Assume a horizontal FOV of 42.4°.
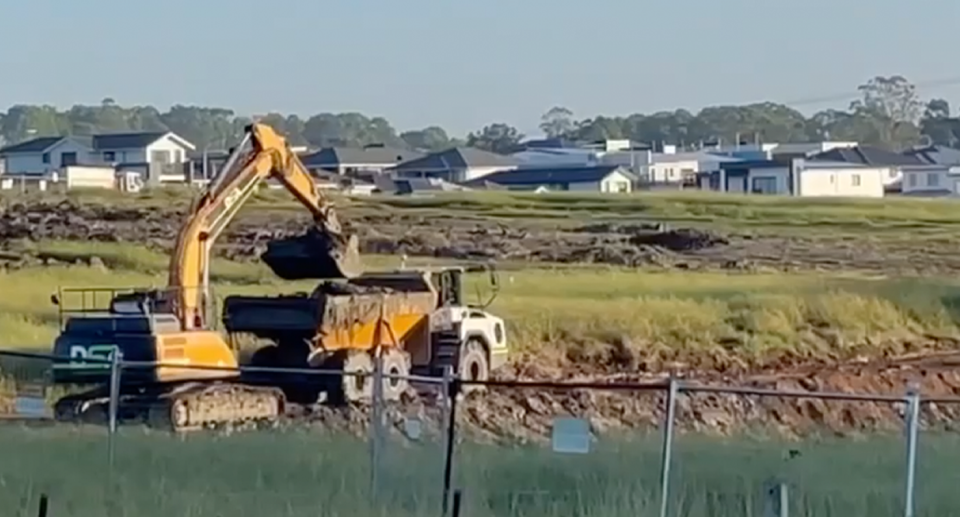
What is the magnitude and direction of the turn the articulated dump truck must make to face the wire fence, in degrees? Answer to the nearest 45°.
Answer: approximately 135° to its right

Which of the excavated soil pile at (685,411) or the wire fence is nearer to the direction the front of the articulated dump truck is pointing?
the excavated soil pile

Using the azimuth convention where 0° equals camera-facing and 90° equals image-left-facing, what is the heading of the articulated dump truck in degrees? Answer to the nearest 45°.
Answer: approximately 225°

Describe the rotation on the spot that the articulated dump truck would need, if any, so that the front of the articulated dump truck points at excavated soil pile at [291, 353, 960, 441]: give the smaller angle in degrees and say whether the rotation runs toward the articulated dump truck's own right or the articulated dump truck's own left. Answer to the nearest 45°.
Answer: approximately 45° to the articulated dump truck's own right
